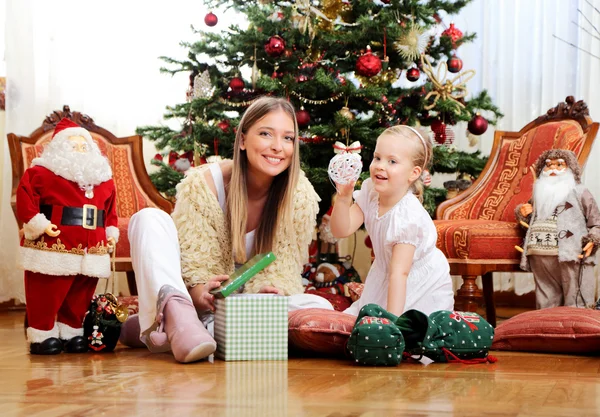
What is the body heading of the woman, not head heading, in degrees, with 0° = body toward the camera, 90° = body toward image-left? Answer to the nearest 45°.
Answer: approximately 0°

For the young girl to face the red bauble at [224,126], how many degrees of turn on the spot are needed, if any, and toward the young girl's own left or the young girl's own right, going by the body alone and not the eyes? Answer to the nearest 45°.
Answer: approximately 90° to the young girl's own right

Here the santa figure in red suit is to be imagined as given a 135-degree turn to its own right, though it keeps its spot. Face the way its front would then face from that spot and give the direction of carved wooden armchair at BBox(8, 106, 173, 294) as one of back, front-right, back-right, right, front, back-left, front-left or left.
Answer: right

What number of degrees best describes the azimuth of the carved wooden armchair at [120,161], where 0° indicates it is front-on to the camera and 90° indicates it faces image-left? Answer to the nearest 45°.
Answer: approximately 315°
